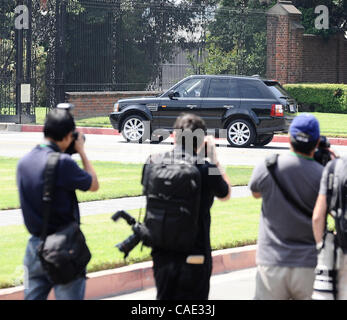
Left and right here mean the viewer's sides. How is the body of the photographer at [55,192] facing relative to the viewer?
facing away from the viewer and to the right of the viewer

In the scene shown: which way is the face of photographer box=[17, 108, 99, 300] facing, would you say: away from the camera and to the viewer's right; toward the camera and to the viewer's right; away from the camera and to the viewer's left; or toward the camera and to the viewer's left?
away from the camera and to the viewer's right

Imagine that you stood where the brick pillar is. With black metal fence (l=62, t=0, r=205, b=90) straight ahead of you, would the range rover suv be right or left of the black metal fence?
left

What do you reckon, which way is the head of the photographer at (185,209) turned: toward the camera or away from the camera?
away from the camera

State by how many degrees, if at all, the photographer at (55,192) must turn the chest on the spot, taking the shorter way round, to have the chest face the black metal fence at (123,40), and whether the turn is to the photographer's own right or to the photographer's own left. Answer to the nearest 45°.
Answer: approximately 45° to the photographer's own left

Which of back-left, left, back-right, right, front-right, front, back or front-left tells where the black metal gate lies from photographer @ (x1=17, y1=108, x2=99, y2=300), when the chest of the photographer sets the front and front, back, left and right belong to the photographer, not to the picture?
front-left

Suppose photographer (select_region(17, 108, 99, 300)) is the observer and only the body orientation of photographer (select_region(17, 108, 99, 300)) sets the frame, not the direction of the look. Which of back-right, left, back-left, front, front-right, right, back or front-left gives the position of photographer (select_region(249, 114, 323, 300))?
front-right

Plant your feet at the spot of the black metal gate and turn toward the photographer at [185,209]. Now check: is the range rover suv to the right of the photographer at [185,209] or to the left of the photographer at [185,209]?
left

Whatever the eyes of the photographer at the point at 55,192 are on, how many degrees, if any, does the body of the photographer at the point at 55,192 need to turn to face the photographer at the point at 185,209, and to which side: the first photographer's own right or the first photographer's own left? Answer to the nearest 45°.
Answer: approximately 45° to the first photographer's own right
